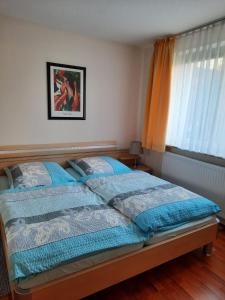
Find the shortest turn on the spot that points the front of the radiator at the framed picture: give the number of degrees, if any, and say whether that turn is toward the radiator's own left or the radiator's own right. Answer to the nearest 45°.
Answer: approximately 45° to the radiator's own right

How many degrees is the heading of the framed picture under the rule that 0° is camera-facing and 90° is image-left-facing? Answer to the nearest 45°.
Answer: approximately 315°

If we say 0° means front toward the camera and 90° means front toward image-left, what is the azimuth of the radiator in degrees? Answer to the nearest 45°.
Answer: approximately 45°

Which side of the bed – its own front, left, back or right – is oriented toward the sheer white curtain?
left

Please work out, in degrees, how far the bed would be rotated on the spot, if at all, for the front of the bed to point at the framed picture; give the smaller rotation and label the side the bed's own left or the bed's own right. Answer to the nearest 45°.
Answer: approximately 180°

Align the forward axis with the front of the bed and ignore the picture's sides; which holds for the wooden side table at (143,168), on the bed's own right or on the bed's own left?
on the bed's own left

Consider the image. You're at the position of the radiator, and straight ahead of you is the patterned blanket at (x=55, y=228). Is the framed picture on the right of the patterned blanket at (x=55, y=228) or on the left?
right

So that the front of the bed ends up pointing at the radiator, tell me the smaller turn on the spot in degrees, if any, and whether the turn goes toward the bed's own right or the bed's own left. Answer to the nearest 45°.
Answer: approximately 90° to the bed's own left

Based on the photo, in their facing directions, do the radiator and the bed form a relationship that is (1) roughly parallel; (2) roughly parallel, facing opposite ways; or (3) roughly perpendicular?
roughly perpendicular
